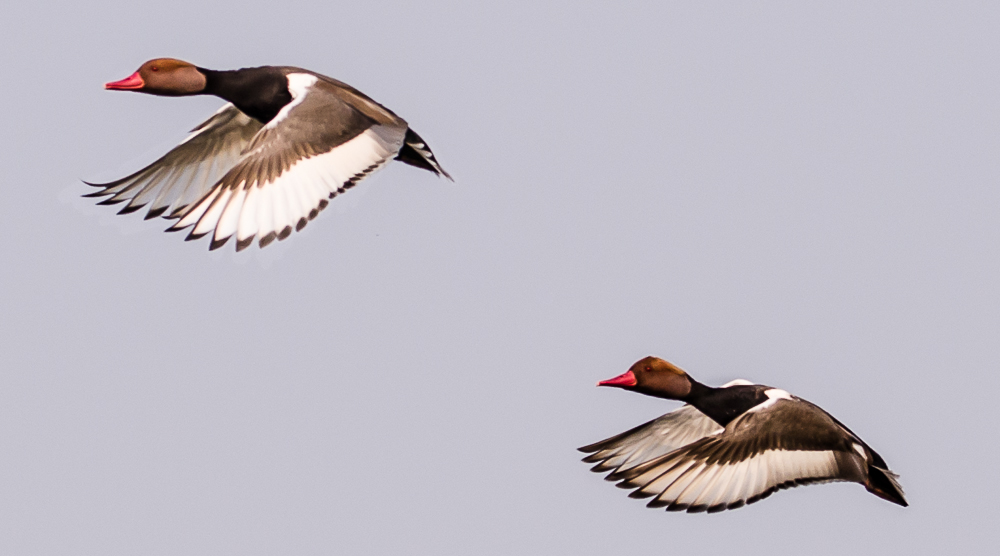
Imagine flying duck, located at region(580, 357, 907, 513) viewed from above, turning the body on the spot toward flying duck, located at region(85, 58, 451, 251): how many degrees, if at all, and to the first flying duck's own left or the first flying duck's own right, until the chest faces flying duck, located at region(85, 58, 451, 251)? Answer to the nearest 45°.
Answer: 0° — it already faces it

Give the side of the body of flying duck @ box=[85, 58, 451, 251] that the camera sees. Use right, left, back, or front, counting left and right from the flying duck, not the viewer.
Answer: left

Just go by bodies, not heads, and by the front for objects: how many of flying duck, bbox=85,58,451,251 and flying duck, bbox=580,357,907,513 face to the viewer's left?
2

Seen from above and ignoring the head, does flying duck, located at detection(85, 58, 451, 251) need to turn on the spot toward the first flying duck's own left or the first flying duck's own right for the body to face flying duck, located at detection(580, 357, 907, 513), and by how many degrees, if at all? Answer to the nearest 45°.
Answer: approximately 180°

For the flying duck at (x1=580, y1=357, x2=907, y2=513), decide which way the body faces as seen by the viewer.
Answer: to the viewer's left
